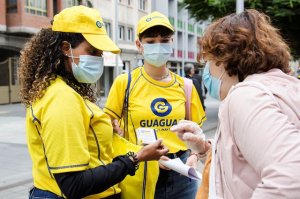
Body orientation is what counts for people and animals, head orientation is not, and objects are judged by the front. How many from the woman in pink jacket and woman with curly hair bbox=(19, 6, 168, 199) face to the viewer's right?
1

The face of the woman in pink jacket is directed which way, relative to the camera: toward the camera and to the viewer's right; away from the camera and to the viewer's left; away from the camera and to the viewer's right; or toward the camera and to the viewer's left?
away from the camera and to the viewer's left

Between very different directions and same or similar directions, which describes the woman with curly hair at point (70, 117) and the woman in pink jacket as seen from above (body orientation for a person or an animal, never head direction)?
very different directions

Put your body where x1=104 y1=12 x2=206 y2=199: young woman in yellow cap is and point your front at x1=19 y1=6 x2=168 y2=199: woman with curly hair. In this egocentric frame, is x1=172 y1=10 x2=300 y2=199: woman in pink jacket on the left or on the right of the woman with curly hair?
left

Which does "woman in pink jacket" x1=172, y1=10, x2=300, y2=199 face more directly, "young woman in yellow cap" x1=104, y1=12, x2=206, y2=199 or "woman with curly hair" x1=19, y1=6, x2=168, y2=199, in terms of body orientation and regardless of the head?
the woman with curly hair

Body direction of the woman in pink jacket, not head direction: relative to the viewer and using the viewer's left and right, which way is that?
facing to the left of the viewer

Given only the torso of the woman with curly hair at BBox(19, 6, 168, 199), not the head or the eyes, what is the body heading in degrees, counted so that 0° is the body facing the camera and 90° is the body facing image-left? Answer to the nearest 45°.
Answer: approximately 270°

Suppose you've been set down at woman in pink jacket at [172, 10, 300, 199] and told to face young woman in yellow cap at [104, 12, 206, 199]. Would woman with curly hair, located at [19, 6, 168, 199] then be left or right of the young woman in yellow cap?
left

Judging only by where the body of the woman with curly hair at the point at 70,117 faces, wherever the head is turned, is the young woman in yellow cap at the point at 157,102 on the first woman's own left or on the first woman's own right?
on the first woman's own left
